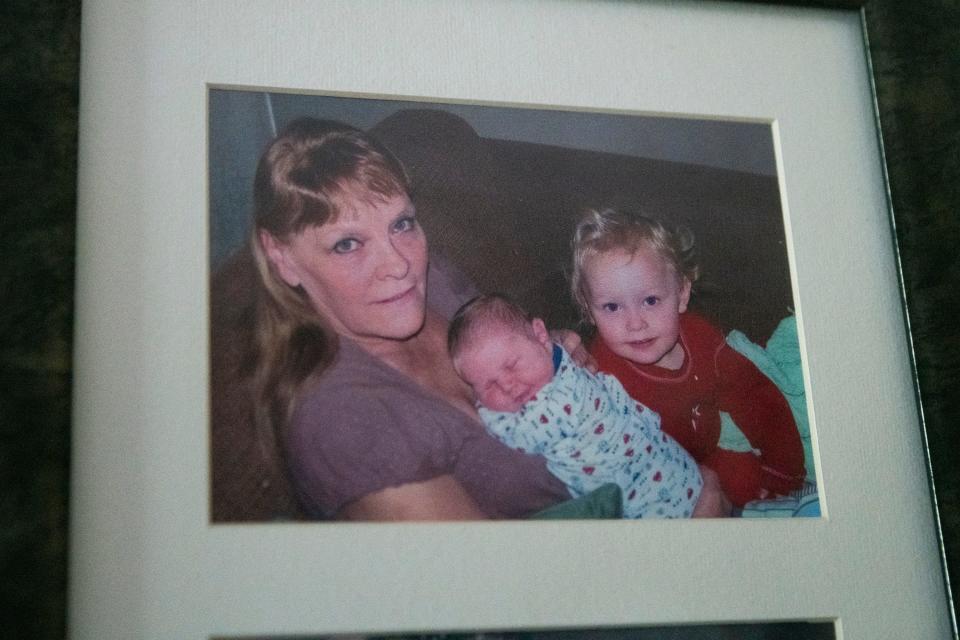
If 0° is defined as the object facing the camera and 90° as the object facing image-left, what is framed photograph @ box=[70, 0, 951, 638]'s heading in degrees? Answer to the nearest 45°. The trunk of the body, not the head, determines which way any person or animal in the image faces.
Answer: approximately 0°
